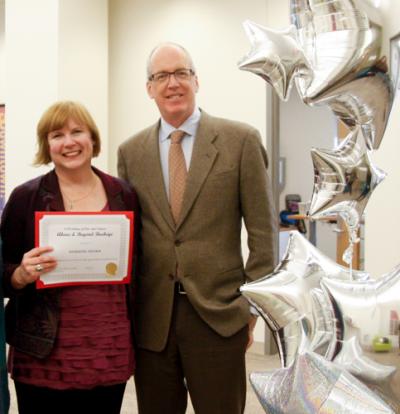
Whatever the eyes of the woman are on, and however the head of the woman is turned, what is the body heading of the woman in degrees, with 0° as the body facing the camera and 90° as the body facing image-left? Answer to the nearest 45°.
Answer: approximately 0°

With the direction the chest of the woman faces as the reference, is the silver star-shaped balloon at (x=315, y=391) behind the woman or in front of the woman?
in front

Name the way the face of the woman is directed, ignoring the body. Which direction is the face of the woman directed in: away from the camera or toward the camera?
toward the camera

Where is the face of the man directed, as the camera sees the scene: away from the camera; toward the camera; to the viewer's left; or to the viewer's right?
toward the camera
